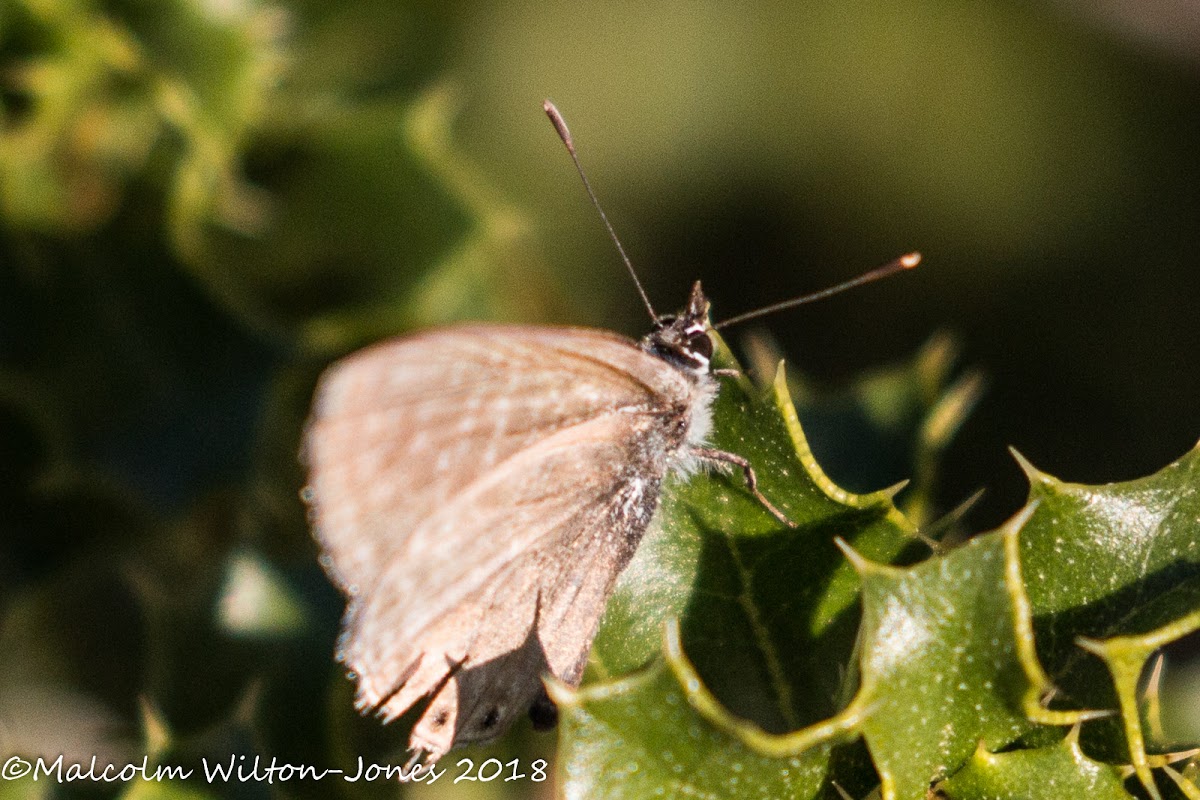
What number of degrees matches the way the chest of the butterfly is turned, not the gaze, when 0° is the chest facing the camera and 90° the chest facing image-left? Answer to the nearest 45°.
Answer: approximately 270°

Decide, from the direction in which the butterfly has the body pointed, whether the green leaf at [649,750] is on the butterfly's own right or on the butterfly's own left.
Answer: on the butterfly's own right
